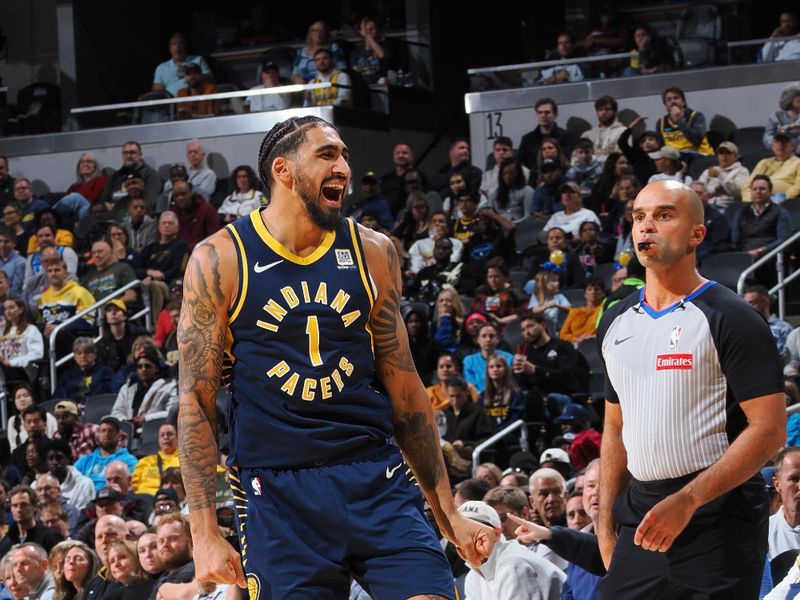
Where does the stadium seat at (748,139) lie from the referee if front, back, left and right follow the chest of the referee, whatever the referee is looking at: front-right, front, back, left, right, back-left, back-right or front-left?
back-right

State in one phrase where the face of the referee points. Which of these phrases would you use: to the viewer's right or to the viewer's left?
to the viewer's left

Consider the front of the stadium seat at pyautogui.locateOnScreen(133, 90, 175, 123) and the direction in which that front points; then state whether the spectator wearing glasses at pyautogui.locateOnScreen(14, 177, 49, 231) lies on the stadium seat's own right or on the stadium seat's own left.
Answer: on the stadium seat's own right

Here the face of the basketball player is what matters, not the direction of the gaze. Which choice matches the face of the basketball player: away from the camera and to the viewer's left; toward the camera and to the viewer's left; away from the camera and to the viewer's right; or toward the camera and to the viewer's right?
toward the camera and to the viewer's right

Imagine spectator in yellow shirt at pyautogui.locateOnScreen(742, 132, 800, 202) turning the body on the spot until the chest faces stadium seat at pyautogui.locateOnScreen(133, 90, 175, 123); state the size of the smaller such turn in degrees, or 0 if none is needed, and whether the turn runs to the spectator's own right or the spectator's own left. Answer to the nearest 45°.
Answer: approximately 90° to the spectator's own right

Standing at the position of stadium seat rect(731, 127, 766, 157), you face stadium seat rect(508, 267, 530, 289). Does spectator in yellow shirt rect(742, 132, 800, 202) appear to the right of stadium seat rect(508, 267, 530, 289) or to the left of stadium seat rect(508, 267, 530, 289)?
left

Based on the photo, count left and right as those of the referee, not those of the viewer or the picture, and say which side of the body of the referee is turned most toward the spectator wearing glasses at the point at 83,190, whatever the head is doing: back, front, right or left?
right

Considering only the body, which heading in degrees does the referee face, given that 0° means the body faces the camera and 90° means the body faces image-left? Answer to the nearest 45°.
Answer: approximately 45°

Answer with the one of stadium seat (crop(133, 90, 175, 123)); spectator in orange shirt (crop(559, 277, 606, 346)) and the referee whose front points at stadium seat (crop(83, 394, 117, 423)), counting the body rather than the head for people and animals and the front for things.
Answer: stadium seat (crop(133, 90, 175, 123))

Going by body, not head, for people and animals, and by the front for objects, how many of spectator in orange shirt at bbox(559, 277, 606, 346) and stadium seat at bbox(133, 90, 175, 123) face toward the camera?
2

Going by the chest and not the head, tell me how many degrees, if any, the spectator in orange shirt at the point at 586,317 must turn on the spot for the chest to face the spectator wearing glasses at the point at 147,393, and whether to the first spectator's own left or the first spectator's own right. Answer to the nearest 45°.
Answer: approximately 90° to the first spectator's own right
